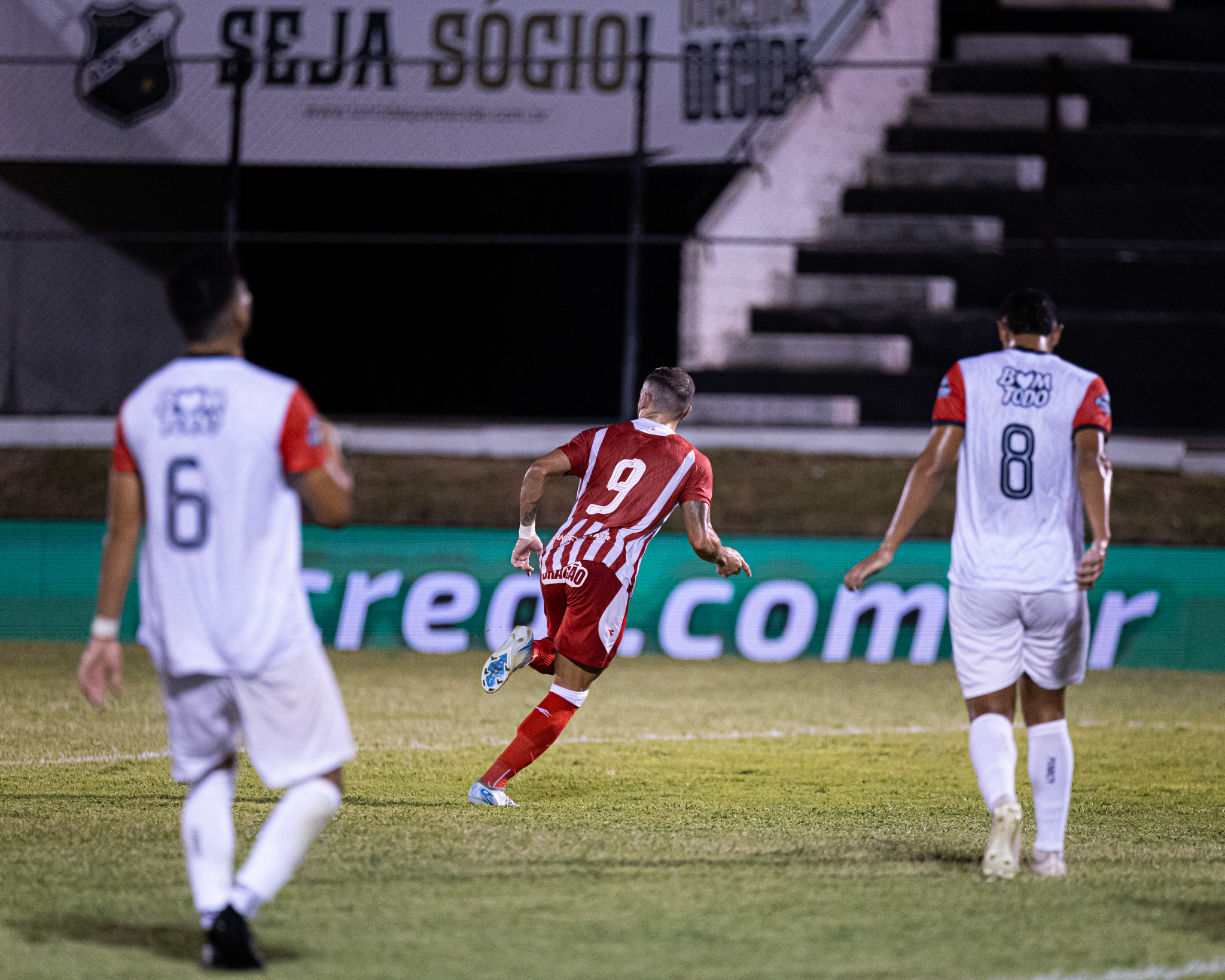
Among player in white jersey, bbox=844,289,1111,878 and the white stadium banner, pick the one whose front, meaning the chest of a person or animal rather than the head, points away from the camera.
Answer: the player in white jersey

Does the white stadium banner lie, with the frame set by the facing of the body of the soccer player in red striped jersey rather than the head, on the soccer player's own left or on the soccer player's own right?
on the soccer player's own left

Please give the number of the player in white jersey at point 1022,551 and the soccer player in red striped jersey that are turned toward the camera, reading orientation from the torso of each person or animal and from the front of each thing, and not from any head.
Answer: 0

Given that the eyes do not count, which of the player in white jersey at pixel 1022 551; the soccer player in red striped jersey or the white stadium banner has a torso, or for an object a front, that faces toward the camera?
the white stadium banner

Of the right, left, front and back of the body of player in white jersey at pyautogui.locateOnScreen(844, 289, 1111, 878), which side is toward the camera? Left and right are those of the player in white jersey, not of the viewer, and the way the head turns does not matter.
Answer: back

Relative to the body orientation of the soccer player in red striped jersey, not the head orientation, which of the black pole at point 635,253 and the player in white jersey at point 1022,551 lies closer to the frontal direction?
the black pole

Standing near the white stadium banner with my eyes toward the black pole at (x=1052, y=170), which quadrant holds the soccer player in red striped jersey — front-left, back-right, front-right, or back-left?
front-right

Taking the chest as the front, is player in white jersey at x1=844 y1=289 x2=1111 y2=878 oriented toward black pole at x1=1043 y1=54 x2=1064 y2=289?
yes

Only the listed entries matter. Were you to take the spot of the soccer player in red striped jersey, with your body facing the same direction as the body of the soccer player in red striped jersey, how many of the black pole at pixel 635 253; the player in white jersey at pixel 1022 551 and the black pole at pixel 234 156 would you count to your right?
1

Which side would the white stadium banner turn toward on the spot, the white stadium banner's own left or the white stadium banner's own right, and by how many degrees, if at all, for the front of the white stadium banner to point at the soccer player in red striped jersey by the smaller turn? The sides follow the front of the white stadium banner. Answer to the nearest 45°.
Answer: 0° — it already faces them

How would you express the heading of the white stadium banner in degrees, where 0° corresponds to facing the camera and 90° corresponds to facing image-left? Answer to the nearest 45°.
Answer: approximately 0°

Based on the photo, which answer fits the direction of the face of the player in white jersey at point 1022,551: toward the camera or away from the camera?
away from the camera

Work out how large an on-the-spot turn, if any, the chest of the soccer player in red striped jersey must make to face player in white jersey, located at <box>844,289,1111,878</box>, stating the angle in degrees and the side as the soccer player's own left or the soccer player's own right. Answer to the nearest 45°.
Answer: approximately 90° to the soccer player's own right

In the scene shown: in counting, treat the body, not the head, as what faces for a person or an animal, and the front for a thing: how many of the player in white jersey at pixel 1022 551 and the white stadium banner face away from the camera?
1

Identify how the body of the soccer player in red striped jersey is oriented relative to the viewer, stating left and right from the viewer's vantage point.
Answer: facing away from the viewer and to the right of the viewer

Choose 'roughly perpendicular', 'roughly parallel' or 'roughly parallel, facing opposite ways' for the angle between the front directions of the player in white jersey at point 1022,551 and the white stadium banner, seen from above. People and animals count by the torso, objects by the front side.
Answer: roughly parallel, facing opposite ways
